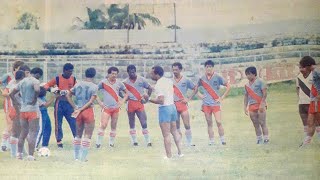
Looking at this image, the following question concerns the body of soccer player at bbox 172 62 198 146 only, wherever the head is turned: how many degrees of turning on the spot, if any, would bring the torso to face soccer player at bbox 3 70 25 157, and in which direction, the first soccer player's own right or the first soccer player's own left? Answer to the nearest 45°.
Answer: approximately 90° to the first soccer player's own right

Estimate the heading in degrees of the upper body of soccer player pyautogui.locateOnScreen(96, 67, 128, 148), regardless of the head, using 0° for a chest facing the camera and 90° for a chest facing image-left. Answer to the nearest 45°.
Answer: approximately 0°

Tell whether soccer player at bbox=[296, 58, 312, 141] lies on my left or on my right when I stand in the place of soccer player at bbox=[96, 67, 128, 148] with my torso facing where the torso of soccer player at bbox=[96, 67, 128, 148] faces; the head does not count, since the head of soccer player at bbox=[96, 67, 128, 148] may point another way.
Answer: on my left

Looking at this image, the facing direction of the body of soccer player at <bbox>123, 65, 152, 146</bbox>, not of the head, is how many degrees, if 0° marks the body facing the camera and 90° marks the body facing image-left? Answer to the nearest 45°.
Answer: approximately 0°

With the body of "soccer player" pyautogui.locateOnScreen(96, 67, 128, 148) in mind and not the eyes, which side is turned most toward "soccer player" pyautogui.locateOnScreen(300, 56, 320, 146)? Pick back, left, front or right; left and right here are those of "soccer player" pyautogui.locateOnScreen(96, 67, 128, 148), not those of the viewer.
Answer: left

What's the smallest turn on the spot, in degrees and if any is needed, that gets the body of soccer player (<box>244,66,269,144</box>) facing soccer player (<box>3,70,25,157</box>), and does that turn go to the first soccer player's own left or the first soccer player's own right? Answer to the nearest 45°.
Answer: approximately 45° to the first soccer player's own right

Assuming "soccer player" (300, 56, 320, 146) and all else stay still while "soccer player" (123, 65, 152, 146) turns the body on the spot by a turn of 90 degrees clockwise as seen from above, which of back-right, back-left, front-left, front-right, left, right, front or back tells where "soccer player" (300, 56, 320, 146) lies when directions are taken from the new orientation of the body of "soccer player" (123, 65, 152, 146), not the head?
back

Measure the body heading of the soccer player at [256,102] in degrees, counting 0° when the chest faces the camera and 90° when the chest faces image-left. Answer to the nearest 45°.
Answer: approximately 45°
